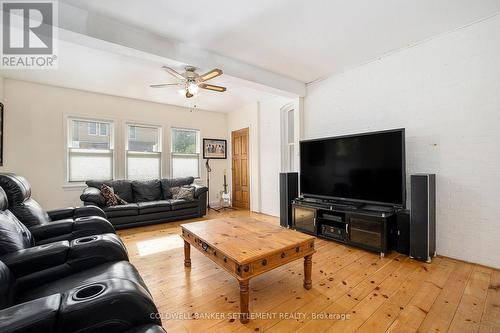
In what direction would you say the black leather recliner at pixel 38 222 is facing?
to the viewer's right

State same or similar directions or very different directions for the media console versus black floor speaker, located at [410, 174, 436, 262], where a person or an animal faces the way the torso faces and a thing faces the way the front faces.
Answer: same or similar directions

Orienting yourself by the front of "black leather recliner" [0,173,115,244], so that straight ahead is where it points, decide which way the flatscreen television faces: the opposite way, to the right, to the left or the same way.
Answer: the opposite way

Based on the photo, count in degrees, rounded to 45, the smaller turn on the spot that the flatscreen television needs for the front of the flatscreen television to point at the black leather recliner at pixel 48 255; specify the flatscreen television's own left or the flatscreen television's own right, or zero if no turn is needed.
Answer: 0° — it already faces it

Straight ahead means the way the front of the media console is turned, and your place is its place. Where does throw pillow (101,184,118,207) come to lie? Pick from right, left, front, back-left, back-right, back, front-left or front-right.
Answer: front-right

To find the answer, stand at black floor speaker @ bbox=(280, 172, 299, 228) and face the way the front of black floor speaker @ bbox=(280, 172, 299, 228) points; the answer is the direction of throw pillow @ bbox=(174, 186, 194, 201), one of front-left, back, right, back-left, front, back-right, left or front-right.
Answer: front-right

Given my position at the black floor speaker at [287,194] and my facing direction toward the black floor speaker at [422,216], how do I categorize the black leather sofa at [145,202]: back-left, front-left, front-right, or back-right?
back-right

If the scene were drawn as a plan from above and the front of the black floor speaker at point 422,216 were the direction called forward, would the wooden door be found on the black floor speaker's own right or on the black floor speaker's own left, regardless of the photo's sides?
on the black floor speaker's own right

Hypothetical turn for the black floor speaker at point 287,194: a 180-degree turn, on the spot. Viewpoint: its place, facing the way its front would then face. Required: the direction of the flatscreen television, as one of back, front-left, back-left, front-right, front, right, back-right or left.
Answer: right

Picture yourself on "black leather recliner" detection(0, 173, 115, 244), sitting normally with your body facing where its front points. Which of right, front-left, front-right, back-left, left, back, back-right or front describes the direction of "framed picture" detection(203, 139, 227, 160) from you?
front-left

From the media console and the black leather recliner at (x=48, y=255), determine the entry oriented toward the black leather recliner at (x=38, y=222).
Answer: the media console

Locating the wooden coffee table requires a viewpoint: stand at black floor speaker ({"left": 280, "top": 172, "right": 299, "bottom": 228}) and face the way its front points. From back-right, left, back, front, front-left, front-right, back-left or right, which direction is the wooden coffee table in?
front-left

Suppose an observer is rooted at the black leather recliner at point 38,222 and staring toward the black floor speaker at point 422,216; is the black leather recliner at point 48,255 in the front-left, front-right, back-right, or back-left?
front-right

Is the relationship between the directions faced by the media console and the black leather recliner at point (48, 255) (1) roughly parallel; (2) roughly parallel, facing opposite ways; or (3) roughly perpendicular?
roughly parallel, facing opposite ways

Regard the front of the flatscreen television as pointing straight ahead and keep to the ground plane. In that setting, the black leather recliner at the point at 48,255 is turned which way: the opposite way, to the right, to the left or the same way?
the opposite way

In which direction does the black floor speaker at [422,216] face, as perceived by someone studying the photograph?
facing the viewer and to the left of the viewer

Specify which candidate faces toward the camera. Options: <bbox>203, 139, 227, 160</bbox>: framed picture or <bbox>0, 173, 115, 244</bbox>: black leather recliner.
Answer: the framed picture

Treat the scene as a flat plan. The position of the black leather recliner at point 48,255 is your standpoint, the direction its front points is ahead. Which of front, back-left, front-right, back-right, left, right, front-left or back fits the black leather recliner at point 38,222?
left

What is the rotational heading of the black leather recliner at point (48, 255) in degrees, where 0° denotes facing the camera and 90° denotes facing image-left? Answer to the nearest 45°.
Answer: approximately 270°

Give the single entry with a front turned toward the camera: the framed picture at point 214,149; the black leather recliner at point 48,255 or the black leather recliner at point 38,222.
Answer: the framed picture

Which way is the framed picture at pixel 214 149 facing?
toward the camera

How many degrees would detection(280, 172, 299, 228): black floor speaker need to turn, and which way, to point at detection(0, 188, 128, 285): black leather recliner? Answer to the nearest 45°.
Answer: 0° — it already faces it

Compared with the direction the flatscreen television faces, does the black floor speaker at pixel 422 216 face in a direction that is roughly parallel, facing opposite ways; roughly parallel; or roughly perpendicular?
roughly parallel
